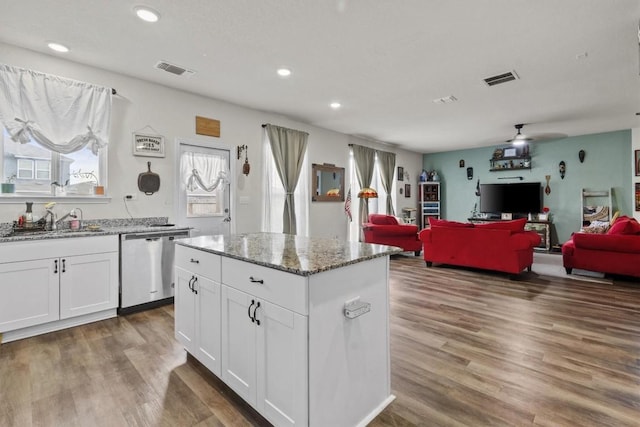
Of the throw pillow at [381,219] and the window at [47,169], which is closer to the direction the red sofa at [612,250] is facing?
the throw pillow

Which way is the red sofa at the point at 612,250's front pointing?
to the viewer's left

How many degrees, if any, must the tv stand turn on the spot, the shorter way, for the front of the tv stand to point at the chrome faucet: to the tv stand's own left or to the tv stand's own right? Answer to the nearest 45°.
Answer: approximately 45° to the tv stand's own right

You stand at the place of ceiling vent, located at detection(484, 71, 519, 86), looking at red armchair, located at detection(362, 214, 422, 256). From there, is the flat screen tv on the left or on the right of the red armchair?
right

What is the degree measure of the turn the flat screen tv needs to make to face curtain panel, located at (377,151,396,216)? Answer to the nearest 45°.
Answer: approximately 45° to its right

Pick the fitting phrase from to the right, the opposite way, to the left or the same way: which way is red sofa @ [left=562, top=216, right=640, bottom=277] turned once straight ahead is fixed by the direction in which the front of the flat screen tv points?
to the right

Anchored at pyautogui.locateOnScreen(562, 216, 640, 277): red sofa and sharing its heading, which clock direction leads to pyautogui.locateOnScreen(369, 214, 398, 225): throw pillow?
The throw pillow is roughly at 12 o'clock from the red sofa.

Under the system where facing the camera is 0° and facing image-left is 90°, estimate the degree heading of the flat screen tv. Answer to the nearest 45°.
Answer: approximately 0°

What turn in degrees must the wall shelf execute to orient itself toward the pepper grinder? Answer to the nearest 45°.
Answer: approximately 45° to its right
